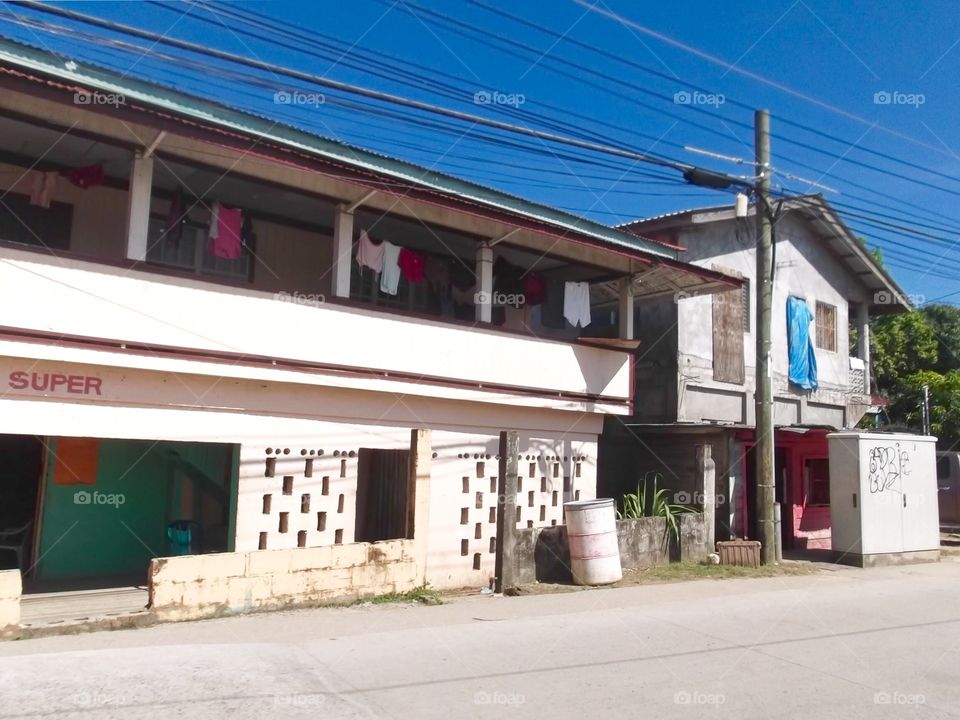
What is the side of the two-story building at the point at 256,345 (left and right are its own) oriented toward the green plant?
left

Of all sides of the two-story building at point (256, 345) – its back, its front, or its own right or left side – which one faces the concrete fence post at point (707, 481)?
left

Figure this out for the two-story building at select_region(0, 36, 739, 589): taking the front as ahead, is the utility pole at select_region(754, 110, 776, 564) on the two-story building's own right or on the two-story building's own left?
on the two-story building's own left

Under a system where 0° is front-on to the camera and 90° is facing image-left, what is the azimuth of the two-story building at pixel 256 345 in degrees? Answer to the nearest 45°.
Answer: approximately 315°

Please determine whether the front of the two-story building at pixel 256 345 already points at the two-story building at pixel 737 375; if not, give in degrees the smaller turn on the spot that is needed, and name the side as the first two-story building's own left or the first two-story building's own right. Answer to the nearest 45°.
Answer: approximately 90° to the first two-story building's own left

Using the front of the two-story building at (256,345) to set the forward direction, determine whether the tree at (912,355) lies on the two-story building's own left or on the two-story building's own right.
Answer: on the two-story building's own left

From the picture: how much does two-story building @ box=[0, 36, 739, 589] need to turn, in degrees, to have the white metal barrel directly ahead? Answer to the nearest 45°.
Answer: approximately 45° to its left

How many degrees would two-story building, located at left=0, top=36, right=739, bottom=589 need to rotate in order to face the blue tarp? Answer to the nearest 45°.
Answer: approximately 90° to its left

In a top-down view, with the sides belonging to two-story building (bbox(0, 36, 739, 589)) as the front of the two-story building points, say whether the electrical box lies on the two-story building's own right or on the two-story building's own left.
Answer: on the two-story building's own left
